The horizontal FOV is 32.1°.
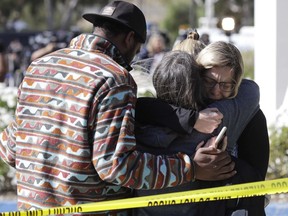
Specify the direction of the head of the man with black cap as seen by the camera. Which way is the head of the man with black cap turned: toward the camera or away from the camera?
away from the camera

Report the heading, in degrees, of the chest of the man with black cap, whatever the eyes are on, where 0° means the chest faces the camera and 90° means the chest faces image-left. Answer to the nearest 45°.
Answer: approximately 225°
